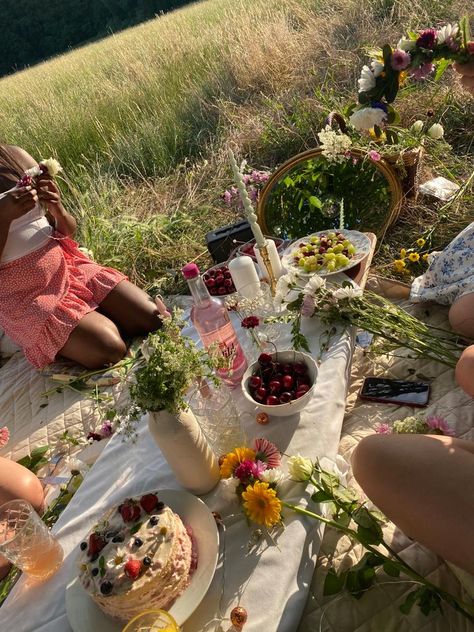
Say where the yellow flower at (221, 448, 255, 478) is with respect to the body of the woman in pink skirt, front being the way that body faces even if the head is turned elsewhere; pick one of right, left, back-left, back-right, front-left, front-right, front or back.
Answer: front-right

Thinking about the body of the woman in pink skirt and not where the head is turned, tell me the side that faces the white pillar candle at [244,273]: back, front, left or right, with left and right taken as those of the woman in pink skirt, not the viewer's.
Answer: front

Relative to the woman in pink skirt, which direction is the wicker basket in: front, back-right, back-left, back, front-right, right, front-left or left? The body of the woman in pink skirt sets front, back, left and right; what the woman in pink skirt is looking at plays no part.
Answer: front-left

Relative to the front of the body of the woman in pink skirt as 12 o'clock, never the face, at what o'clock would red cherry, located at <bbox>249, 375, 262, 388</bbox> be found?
The red cherry is roughly at 1 o'clock from the woman in pink skirt.

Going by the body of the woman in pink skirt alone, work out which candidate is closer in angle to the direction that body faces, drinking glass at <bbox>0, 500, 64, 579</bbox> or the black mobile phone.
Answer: the black mobile phone

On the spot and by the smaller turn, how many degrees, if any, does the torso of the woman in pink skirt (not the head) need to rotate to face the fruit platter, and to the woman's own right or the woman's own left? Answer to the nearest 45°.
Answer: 0° — they already face it

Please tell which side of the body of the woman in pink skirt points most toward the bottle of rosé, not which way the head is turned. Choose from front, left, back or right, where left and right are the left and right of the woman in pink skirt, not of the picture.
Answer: front

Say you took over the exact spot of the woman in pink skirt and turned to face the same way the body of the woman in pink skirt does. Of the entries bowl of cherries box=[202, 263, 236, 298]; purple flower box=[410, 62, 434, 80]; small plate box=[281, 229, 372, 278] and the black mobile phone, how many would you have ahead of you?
4

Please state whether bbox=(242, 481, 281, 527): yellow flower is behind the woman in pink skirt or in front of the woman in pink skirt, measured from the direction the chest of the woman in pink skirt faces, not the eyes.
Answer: in front

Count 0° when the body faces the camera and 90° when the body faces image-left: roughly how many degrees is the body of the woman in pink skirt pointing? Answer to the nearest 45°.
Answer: approximately 315°
